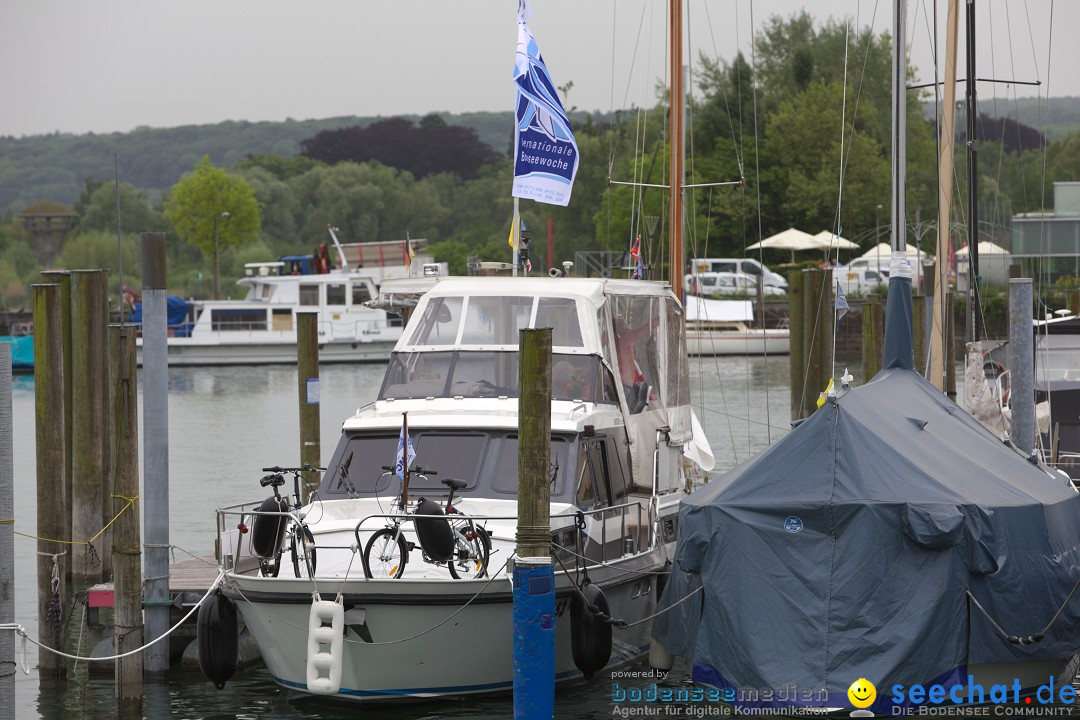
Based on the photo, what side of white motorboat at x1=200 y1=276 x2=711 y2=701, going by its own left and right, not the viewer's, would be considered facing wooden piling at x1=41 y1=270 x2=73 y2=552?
right

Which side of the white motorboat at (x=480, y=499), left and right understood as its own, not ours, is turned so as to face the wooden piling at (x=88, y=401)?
right

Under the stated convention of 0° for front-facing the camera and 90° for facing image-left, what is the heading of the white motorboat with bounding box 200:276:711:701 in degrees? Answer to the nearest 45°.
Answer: approximately 45°

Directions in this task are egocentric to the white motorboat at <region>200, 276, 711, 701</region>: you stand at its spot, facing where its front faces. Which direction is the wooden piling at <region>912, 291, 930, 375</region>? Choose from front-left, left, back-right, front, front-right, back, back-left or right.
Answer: back
